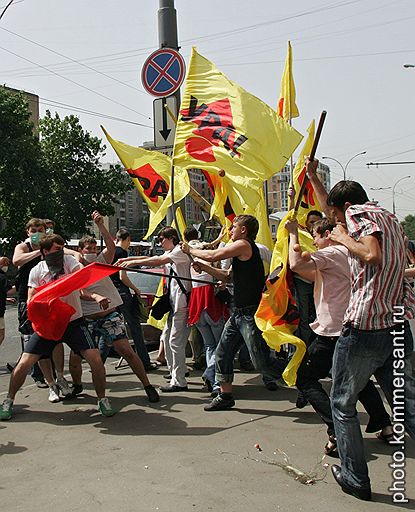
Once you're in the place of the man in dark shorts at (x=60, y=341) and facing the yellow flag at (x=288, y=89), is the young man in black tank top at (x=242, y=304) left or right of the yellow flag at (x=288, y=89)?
right

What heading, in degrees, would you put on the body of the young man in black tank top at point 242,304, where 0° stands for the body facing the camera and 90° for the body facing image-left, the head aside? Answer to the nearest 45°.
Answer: approximately 90°

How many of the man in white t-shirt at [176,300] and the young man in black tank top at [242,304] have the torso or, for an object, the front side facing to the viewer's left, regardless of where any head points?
2

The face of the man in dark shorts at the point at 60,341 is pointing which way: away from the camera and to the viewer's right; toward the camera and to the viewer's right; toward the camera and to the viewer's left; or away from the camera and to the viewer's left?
toward the camera and to the viewer's right

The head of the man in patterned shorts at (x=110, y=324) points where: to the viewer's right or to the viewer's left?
to the viewer's right

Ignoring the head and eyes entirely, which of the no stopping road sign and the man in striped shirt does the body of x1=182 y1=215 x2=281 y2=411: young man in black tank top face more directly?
the no stopping road sign

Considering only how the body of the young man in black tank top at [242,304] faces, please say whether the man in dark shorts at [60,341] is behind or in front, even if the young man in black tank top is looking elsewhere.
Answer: in front

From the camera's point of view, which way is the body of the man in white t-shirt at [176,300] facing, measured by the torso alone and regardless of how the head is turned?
to the viewer's left
